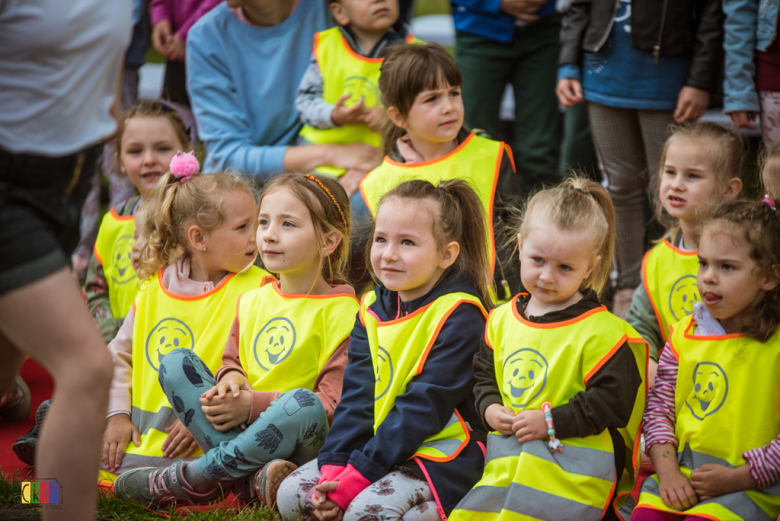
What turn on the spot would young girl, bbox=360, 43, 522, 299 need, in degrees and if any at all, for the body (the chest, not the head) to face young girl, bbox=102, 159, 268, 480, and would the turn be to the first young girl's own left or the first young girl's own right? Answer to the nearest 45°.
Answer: approximately 45° to the first young girl's own right

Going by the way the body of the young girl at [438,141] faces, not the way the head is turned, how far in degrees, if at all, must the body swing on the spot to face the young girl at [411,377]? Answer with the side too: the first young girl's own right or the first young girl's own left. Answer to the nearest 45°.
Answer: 0° — they already face them

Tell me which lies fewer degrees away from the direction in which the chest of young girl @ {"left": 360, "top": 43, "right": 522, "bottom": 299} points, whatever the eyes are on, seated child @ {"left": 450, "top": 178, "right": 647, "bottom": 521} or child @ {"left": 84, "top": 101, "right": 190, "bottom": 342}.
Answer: the seated child

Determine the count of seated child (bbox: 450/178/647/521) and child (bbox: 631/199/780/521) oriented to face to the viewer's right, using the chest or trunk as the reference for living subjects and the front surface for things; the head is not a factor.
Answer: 0

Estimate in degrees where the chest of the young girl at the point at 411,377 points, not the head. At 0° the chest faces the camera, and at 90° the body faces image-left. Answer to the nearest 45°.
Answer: approximately 45°

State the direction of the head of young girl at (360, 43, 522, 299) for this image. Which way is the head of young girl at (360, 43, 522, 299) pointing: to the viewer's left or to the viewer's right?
to the viewer's right

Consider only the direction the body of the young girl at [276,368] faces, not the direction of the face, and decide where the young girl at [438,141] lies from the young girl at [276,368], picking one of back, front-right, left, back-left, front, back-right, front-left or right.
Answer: back

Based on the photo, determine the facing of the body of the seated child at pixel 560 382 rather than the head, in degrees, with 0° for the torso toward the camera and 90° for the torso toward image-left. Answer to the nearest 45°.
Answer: approximately 45°

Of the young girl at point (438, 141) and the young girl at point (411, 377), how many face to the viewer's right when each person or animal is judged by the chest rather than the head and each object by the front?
0

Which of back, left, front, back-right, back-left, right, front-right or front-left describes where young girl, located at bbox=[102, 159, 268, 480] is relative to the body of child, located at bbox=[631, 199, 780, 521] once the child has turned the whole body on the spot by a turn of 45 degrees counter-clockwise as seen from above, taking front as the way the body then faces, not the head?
right

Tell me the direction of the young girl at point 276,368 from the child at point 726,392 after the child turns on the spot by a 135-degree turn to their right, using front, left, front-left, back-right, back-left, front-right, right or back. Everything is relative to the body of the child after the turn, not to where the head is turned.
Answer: left

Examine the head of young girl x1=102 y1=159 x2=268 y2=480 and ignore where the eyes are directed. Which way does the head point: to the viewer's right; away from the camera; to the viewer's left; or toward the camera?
to the viewer's right

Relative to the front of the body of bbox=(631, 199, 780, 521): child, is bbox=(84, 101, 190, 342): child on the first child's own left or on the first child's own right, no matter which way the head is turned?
on the first child's own right

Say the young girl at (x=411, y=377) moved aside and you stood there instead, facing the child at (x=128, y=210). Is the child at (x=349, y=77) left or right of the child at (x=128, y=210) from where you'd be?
right

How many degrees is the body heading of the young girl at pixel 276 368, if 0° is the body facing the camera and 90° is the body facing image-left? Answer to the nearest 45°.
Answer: approximately 45°
